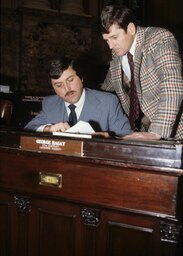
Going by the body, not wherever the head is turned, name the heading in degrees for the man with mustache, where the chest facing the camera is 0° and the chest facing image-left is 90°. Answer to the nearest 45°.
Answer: approximately 0°

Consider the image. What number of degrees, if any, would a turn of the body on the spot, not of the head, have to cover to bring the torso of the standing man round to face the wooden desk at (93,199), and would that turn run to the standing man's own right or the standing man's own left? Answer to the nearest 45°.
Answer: approximately 45° to the standing man's own left

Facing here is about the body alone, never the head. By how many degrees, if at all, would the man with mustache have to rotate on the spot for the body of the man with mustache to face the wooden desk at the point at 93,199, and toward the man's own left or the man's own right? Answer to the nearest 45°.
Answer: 0° — they already face it

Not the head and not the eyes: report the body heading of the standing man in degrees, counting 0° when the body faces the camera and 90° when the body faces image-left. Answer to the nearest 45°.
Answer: approximately 45°
